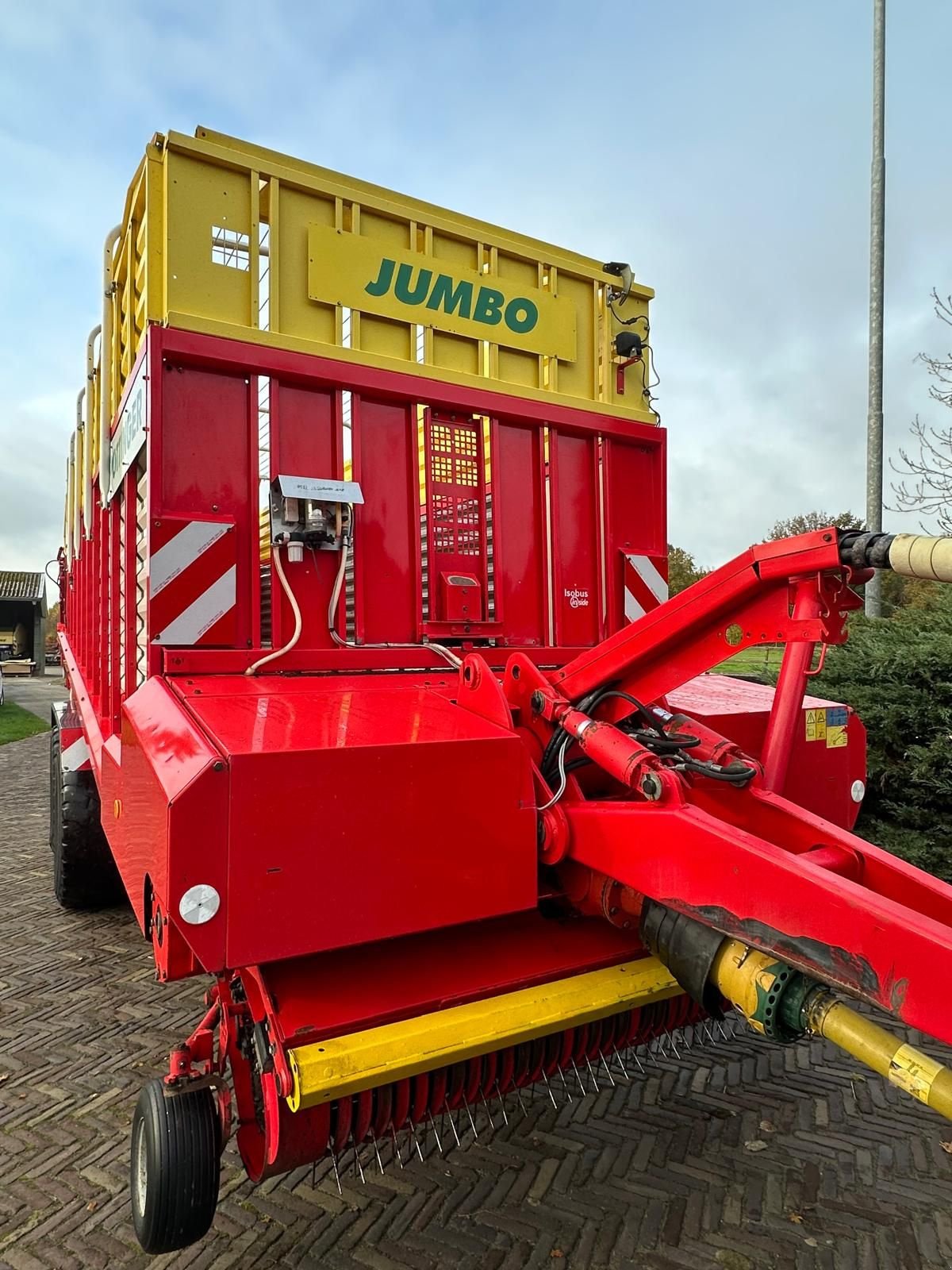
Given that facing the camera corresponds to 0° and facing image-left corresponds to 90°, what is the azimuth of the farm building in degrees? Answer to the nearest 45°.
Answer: approximately 0°

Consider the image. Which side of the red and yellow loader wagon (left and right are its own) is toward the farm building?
back

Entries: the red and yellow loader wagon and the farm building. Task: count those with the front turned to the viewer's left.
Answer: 0

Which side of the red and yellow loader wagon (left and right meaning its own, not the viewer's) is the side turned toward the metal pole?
left

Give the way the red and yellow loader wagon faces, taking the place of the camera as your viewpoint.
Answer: facing the viewer and to the right of the viewer

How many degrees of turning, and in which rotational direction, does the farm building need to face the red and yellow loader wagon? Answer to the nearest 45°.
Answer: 0° — it already faces it
